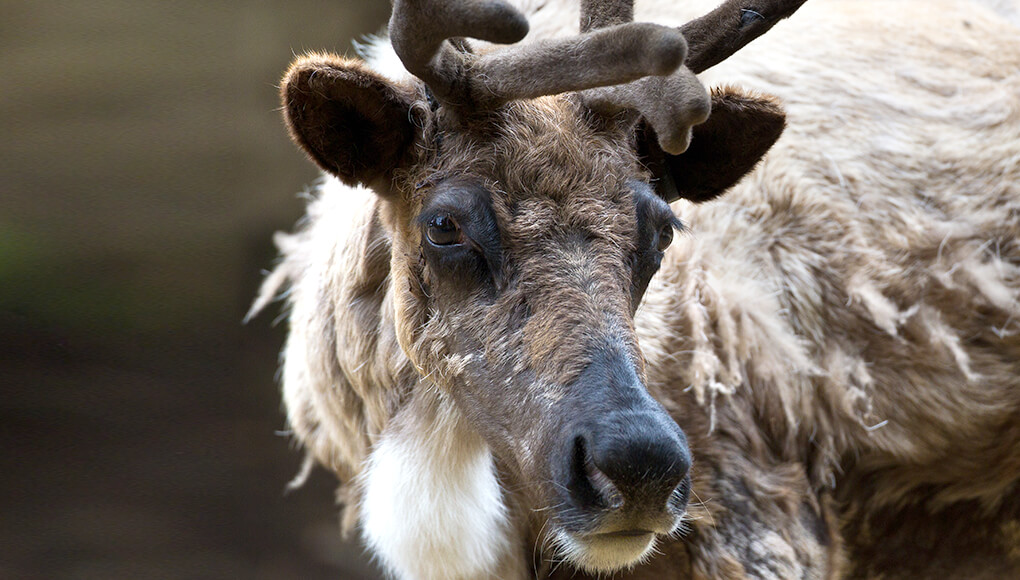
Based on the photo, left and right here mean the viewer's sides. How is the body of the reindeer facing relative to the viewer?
facing the viewer and to the left of the viewer
